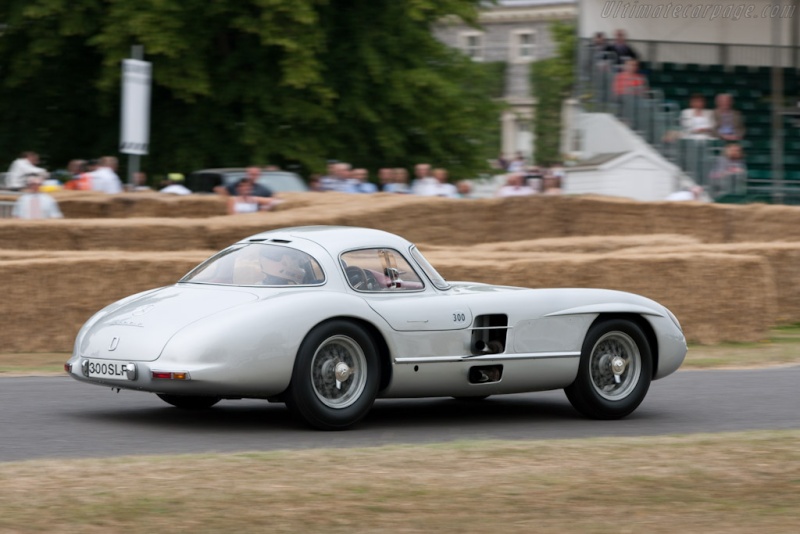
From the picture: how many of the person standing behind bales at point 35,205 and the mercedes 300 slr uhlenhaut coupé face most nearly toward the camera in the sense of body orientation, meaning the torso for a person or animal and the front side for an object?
1

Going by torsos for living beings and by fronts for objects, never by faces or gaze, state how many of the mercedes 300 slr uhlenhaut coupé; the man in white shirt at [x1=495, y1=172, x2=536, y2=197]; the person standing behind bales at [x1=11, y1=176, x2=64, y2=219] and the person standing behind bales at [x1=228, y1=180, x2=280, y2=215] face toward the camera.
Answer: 3

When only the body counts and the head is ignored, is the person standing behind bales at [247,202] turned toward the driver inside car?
yes

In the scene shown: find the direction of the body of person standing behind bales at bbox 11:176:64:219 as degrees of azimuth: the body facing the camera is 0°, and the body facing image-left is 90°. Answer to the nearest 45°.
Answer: approximately 0°

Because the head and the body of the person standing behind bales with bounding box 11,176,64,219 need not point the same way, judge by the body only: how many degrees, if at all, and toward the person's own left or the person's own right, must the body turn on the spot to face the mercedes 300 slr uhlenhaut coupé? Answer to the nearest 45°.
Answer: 0° — they already face it

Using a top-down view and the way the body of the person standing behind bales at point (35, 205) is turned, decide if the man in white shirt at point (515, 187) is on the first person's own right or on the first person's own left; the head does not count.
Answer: on the first person's own left

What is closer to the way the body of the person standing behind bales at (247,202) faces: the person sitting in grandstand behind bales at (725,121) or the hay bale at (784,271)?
the hay bale
